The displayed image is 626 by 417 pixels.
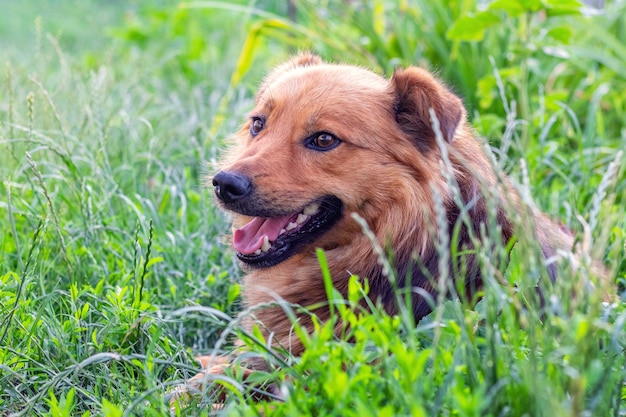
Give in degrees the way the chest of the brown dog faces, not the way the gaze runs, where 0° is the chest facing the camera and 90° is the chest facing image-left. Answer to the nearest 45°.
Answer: approximately 45°
